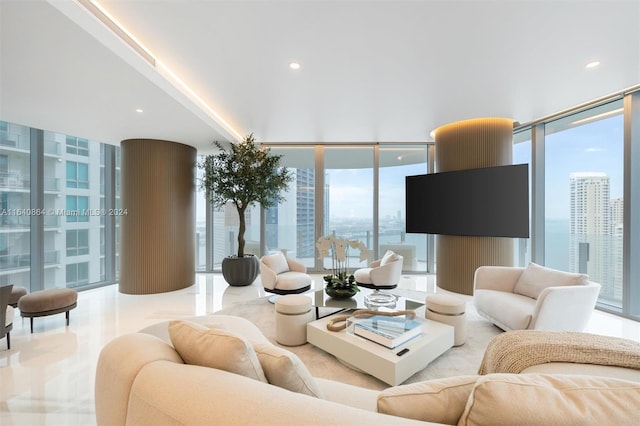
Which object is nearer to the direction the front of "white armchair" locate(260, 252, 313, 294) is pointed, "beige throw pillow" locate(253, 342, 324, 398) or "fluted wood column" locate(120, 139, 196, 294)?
the beige throw pillow

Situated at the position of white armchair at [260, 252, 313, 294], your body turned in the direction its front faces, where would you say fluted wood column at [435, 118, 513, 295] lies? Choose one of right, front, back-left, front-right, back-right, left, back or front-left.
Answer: front-left

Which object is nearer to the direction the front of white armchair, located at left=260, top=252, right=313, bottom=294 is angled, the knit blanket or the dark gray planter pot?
the knit blanket

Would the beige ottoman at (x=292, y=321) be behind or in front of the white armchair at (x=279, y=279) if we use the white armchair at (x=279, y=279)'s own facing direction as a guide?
in front

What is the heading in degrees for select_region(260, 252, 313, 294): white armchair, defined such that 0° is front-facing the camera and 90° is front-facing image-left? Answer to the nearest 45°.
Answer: approximately 315°

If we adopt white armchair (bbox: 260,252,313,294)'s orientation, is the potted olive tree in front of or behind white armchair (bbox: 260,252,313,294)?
behind

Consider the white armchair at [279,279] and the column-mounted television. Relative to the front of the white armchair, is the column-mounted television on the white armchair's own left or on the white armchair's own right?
on the white armchair's own left

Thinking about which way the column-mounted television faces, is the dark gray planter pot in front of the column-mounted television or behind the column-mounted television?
in front

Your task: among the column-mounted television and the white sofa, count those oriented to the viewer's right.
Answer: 0

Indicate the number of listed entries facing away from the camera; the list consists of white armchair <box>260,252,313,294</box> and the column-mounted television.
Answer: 0

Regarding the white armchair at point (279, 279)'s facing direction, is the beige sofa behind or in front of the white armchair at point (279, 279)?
in front

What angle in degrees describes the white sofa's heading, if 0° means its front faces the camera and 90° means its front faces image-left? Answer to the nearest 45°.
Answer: approximately 45°
